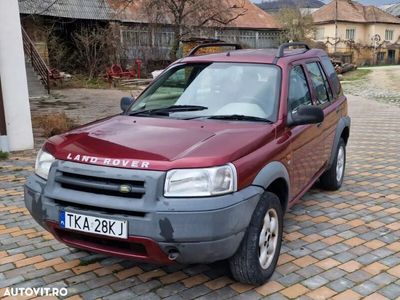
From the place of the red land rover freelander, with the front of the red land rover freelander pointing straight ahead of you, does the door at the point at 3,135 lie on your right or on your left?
on your right

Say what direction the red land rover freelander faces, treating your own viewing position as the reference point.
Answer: facing the viewer and to the left of the viewer

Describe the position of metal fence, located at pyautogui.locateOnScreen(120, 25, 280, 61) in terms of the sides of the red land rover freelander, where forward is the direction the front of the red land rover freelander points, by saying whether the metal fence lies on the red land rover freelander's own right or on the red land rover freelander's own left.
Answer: on the red land rover freelander's own right

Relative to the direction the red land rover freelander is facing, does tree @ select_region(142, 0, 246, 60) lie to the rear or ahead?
to the rear

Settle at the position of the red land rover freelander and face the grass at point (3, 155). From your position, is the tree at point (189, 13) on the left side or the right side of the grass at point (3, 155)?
right

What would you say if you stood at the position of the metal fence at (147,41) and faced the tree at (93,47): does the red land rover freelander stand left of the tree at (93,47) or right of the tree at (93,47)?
left

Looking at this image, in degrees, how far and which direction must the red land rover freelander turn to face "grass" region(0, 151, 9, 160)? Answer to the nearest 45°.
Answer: approximately 90° to its right

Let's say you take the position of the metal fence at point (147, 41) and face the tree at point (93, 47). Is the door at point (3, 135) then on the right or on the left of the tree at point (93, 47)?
left

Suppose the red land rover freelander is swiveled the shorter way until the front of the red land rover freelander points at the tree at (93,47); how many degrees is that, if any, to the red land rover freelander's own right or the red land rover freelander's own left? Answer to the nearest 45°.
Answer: approximately 135° to the red land rover freelander's own right
